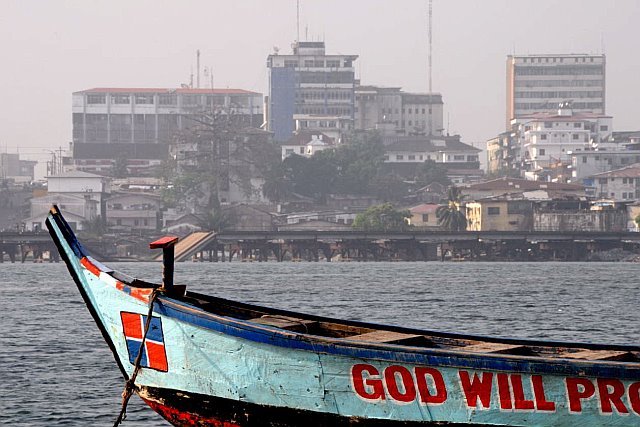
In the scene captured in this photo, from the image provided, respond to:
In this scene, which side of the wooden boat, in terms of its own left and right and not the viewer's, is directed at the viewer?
left
